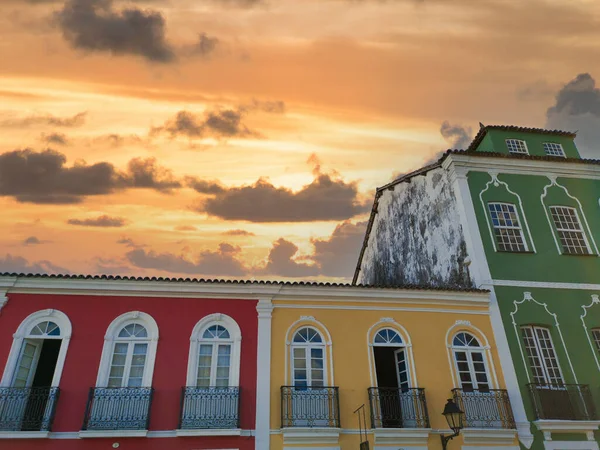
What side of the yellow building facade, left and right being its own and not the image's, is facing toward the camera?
front
